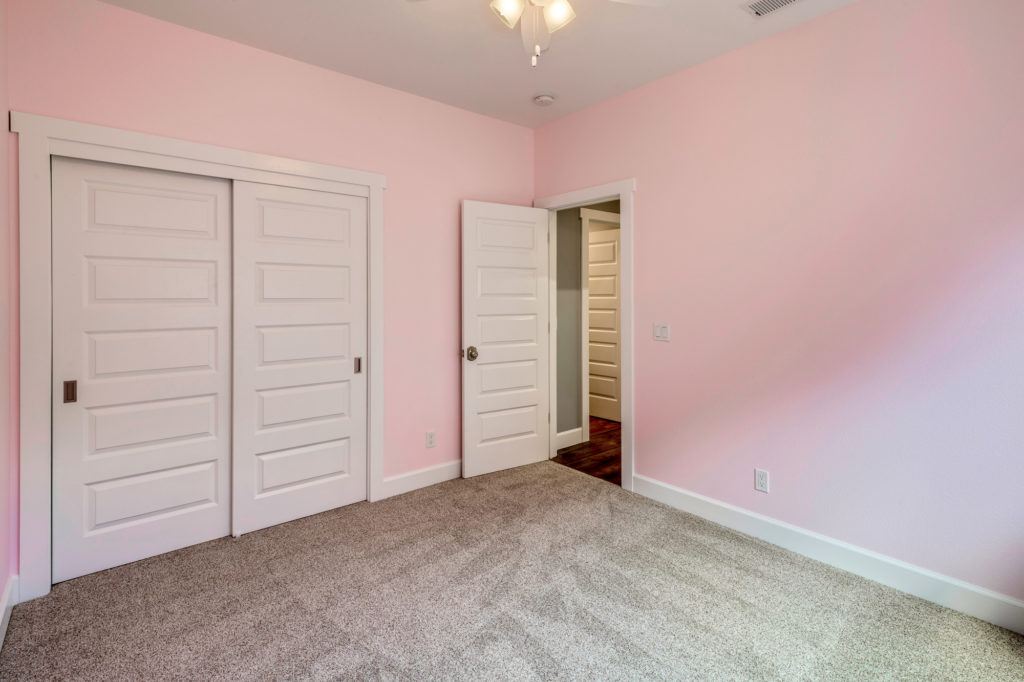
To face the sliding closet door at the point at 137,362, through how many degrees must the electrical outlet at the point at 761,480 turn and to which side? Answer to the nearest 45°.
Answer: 0° — it already faces it

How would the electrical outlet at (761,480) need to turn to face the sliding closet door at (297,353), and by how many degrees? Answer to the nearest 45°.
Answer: approximately 45° to its right

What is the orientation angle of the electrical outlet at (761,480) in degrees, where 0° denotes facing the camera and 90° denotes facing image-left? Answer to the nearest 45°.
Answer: approximately 45°

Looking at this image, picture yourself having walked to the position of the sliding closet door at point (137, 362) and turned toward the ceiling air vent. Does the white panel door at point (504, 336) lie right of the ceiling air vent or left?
left

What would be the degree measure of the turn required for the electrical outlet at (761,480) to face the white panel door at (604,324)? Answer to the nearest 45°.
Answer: approximately 90° to its right

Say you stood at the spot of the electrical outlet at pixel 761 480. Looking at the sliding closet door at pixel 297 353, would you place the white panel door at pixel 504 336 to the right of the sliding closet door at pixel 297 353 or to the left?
right
